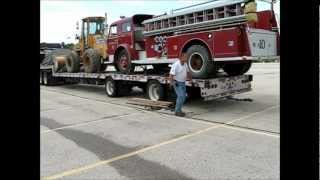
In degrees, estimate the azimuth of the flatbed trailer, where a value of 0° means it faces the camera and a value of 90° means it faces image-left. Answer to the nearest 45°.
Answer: approximately 135°
